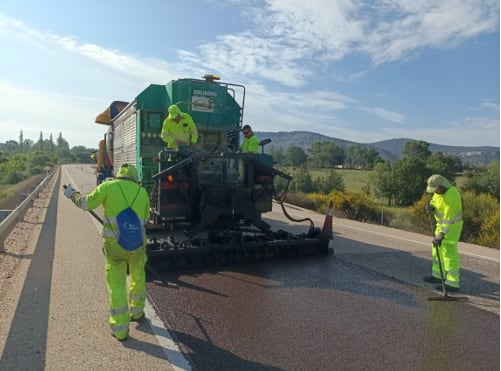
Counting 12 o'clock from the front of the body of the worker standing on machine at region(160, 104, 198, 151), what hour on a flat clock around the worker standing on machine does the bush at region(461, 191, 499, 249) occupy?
The bush is roughly at 8 o'clock from the worker standing on machine.

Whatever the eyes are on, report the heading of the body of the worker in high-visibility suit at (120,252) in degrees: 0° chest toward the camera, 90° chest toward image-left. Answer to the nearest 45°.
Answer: approximately 180°

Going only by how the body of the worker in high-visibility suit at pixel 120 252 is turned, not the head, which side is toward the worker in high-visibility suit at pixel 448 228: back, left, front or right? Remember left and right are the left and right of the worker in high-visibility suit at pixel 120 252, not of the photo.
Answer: right

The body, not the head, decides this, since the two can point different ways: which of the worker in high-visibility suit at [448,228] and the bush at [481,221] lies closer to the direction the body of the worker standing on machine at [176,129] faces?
the worker in high-visibility suit

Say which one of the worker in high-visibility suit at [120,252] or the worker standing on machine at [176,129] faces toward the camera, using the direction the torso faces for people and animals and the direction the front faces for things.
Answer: the worker standing on machine

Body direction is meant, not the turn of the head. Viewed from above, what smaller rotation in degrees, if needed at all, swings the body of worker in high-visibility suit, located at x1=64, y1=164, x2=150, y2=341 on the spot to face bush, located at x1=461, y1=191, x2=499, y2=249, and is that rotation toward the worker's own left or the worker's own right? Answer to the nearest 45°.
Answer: approximately 45° to the worker's own right

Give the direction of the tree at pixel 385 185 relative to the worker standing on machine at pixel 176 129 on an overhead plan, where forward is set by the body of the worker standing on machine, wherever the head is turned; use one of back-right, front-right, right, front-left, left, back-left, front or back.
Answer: back-left

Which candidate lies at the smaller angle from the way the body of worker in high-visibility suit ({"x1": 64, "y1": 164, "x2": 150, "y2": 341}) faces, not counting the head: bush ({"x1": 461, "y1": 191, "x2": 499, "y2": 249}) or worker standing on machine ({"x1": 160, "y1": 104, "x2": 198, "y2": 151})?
the worker standing on machine

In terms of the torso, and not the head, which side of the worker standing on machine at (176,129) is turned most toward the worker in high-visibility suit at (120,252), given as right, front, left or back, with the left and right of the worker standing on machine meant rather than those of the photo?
front

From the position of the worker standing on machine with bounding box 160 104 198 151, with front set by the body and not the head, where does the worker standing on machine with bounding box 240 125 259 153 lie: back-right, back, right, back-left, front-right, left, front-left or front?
back-left

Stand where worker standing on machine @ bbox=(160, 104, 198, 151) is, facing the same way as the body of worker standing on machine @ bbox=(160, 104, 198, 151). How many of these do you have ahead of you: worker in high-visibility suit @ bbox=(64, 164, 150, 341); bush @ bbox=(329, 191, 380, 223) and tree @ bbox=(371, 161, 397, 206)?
1

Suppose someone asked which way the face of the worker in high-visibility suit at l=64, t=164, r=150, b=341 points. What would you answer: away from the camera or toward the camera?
away from the camera

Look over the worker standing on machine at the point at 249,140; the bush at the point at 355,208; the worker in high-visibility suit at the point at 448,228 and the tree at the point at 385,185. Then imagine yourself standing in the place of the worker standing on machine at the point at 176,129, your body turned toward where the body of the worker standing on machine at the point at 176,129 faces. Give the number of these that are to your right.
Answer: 0

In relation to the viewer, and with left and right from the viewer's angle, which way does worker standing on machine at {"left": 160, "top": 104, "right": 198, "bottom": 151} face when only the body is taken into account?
facing the viewer

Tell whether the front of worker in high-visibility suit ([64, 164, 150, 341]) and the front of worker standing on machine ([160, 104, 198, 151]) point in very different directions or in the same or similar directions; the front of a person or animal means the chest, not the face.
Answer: very different directions

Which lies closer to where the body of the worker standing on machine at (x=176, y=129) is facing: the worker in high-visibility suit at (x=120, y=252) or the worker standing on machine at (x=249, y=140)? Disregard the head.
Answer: the worker in high-visibility suit

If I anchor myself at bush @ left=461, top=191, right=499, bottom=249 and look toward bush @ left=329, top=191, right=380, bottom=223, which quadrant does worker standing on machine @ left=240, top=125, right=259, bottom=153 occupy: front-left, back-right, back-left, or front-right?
front-left

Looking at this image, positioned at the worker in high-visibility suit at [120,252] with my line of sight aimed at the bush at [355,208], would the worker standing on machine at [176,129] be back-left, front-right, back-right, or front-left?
front-left

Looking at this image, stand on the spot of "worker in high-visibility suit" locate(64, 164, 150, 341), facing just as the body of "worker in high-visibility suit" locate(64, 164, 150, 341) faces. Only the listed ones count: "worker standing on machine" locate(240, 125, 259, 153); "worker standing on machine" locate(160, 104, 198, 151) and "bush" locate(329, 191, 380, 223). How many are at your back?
0

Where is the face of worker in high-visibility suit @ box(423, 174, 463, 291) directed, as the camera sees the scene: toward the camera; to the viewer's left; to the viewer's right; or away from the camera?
to the viewer's left
